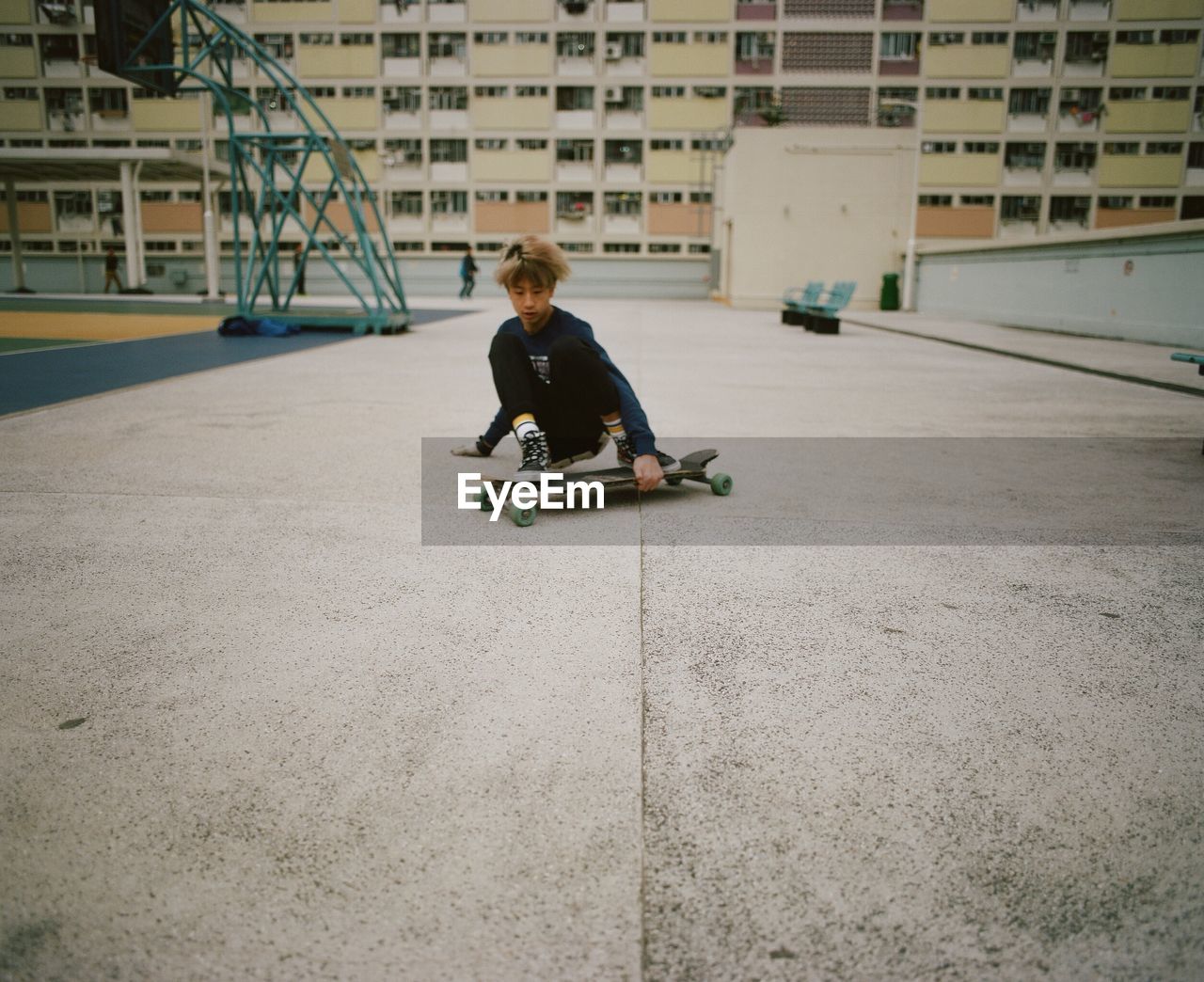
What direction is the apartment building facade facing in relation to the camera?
toward the camera

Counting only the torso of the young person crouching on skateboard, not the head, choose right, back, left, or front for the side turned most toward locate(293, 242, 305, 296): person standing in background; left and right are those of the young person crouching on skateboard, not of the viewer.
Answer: back

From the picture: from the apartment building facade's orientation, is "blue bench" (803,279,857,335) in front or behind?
in front

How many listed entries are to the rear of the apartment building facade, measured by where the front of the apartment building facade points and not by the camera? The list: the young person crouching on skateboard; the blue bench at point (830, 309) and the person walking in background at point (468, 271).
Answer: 0

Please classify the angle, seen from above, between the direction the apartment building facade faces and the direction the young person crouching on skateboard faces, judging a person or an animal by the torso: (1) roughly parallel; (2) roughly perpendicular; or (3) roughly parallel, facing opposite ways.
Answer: roughly parallel

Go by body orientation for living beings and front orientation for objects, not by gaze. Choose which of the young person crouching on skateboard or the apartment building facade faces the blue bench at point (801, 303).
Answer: the apartment building facade

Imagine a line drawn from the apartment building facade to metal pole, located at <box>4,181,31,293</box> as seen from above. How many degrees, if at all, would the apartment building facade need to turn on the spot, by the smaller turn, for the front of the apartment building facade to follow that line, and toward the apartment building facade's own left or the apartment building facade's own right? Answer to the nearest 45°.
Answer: approximately 45° to the apartment building facade's own right

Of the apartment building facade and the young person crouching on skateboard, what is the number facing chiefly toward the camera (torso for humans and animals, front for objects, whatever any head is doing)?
2

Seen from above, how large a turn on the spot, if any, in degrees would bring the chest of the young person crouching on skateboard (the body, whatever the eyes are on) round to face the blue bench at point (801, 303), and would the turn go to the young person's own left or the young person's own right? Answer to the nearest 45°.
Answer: approximately 180°

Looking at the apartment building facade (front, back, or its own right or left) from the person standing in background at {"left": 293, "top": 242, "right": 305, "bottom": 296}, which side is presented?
front

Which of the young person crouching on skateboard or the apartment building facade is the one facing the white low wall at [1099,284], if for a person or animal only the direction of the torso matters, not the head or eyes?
the apartment building facade

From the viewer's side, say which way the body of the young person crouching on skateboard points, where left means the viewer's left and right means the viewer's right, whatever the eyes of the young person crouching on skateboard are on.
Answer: facing the viewer

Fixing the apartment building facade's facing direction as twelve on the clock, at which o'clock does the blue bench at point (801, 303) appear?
The blue bench is roughly at 12 o'clock from the apartment building facade.

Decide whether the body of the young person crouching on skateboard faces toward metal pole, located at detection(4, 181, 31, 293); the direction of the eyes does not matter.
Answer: no
